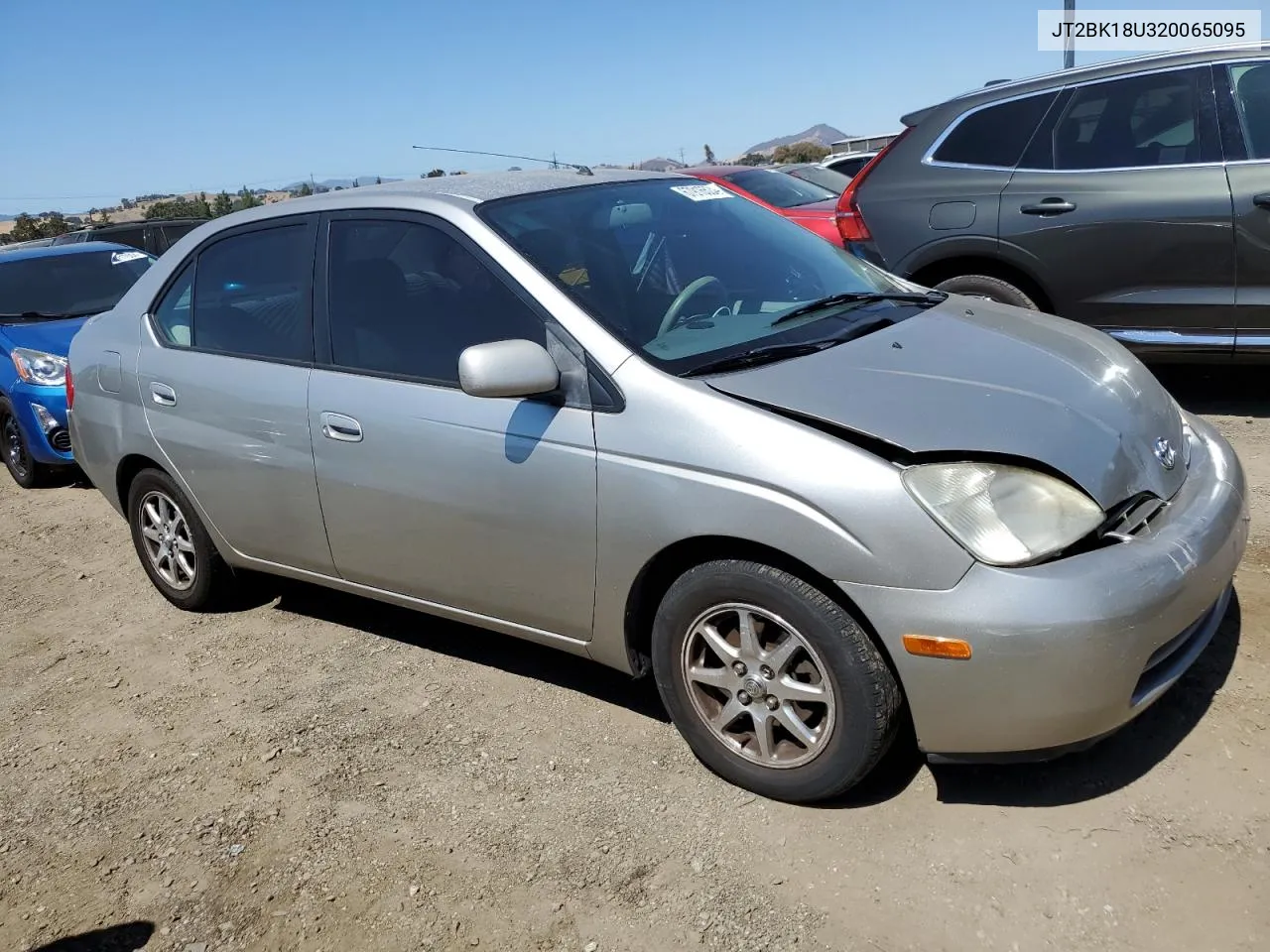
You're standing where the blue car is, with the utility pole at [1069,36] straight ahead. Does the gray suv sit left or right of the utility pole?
right

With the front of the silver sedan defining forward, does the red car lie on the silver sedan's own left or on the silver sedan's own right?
on the silver sedan's own left

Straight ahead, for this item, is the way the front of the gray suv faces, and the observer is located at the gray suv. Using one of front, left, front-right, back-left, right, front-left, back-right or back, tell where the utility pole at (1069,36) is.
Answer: left

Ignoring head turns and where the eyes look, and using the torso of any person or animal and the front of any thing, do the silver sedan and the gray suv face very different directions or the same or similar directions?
same or similar directions

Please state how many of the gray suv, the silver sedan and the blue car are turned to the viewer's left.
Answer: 0

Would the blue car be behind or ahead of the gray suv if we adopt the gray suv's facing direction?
behind

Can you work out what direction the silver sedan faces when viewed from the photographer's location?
facing the viewer and to the right of the viewer

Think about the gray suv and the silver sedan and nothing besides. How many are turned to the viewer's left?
0

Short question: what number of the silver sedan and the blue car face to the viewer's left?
0

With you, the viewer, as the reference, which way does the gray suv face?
facing to the right of the viewer
